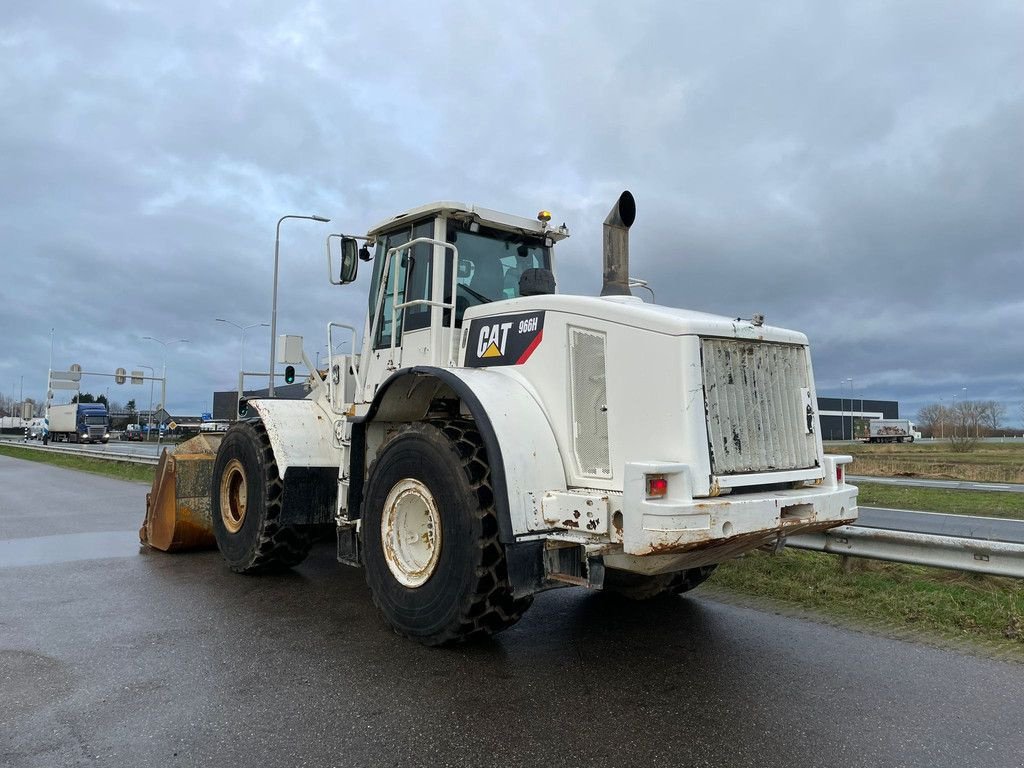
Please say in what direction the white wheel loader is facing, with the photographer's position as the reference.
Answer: facing away from the viewer and to the left of the viewer

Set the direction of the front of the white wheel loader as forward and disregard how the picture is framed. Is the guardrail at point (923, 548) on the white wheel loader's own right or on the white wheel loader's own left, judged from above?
on the white wheel loader's own right
